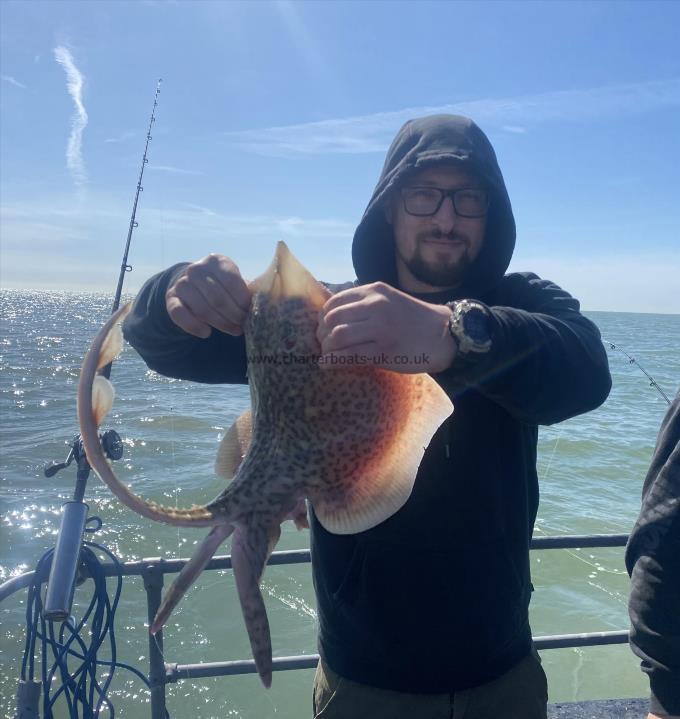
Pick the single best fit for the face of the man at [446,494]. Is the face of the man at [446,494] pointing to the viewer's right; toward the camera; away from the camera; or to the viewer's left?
toward the camera

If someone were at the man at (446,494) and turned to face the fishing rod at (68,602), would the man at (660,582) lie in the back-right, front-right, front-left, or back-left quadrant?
back-left

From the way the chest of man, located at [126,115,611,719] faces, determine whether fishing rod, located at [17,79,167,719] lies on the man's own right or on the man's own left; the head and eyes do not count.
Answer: on the man's own right

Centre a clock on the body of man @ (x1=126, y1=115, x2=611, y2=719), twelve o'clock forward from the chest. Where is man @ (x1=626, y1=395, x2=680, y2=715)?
man @ (x1=626, y1=395, x2=680, y2=715) is roughly at 10 o'clock from man @ (x1=126, y1=115, x2=611, y2=719).

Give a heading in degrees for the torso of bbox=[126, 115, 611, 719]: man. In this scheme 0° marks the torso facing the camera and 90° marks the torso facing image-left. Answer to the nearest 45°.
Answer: approximately 0°
